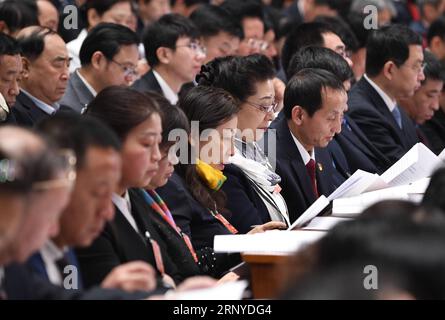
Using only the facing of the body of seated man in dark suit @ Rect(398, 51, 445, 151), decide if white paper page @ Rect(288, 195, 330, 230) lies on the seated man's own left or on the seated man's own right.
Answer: on the seated man's own right

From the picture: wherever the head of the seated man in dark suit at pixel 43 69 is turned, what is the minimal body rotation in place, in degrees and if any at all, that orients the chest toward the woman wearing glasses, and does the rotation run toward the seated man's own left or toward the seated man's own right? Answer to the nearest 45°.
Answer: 0° — they already face them

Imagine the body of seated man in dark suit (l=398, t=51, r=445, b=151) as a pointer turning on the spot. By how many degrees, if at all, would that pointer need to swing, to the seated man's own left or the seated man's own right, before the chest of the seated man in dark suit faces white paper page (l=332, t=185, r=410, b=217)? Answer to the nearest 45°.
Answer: approximately 45° to the seated man's own right

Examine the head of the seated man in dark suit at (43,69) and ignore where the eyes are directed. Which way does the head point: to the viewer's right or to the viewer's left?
to the viewer's right

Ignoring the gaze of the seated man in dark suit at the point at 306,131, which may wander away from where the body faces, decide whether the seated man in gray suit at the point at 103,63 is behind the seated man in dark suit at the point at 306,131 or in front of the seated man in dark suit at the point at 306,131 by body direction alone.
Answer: behind

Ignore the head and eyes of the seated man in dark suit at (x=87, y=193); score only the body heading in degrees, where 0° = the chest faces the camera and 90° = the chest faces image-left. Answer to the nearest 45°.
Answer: approximately 315°

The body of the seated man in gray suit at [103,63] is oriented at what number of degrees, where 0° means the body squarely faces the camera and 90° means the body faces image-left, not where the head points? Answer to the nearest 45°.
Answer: approximately 315°

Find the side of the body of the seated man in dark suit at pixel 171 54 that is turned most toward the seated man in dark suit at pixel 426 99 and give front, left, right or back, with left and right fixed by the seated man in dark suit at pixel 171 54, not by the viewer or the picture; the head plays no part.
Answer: front

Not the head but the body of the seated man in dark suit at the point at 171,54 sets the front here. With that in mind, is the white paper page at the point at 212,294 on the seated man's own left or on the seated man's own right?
on the seated man's own right

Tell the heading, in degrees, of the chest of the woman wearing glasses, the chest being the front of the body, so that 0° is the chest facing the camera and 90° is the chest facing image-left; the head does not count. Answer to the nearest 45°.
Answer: approximately 315°

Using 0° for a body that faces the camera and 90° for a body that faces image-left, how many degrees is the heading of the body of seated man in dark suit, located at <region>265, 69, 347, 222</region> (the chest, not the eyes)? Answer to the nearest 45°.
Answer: approximately 315°
